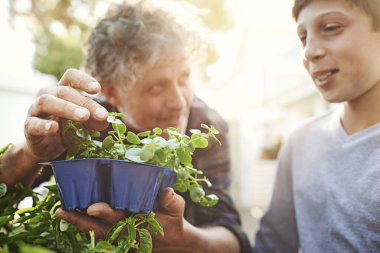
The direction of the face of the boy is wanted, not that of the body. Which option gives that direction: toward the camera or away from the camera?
toward the camera

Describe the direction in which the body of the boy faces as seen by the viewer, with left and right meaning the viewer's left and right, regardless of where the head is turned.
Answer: facing the viewer and to the left of the viewer

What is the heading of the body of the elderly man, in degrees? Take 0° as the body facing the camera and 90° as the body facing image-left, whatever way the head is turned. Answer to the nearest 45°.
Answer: approximately 0°
